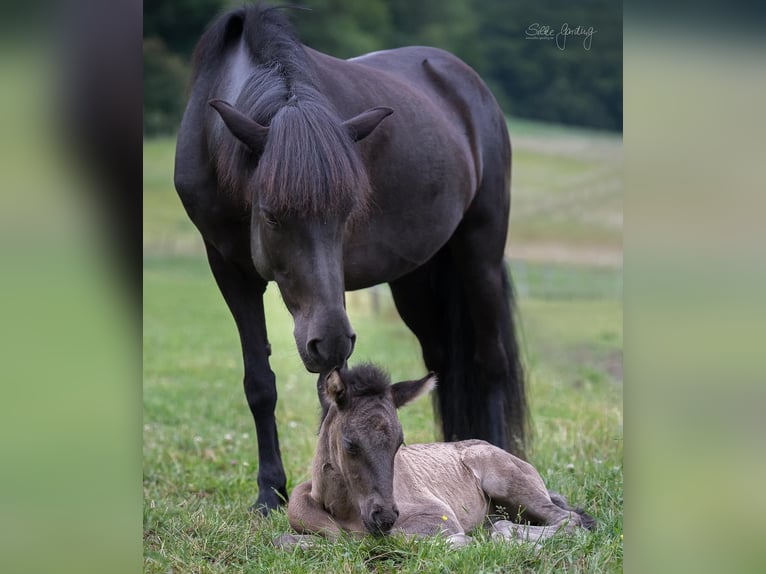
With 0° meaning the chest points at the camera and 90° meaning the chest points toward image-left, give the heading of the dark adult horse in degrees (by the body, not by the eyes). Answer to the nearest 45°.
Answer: approximately 45°

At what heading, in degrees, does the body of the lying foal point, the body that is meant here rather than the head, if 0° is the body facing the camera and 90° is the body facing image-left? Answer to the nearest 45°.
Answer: approximately 45°
